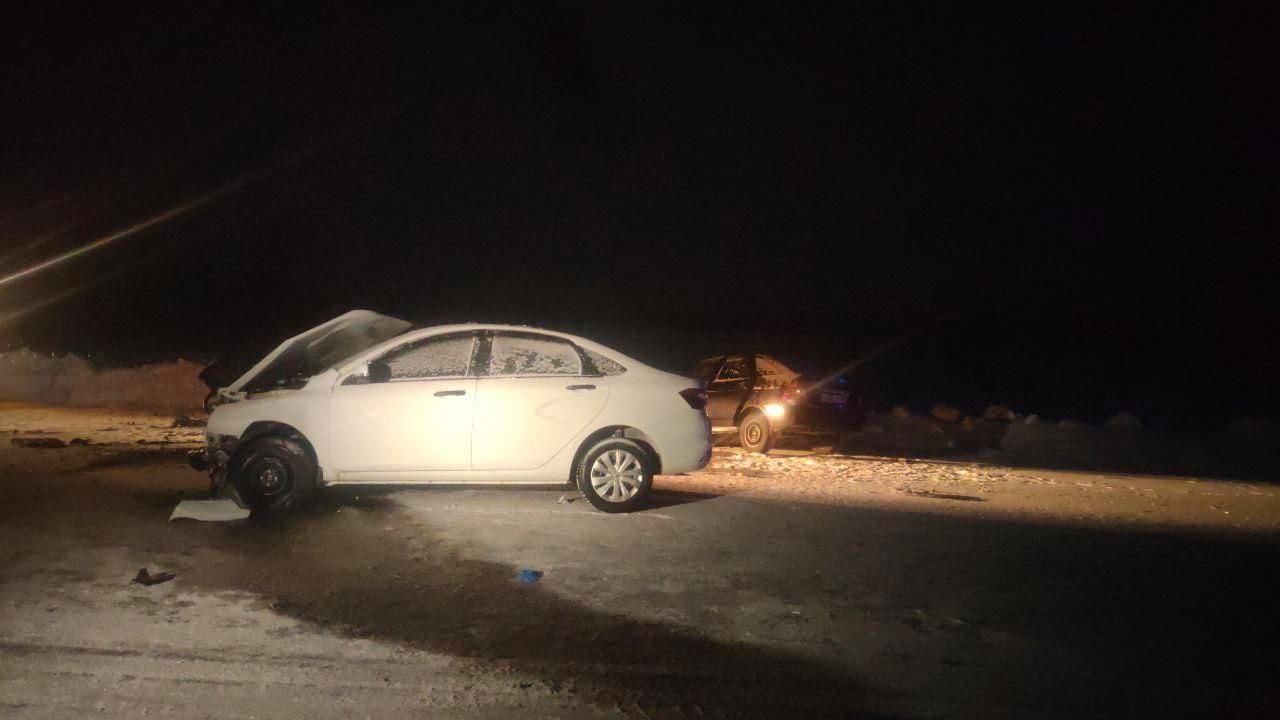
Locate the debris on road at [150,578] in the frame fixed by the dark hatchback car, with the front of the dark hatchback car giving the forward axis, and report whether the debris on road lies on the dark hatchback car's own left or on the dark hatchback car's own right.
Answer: on the dark hatchback car's own left

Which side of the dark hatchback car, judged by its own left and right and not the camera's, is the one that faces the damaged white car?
left

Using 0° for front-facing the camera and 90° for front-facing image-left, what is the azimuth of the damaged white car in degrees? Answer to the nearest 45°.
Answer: approximately 90°

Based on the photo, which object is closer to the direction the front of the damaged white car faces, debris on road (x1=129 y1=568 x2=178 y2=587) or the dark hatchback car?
the debris on road

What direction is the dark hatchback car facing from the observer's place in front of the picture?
facing away from the viewer and to the left of the viewer

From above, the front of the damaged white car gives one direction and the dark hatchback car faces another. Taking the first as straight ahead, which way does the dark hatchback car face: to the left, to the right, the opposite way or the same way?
to the right

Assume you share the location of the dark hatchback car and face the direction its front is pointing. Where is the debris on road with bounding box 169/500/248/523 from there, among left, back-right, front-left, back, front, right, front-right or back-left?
left

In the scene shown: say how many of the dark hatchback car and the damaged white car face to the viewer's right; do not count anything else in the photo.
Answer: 0

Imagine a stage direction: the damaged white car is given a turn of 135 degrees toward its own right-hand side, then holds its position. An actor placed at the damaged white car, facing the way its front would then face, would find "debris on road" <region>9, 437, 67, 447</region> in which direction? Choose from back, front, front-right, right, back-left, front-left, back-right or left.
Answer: left
